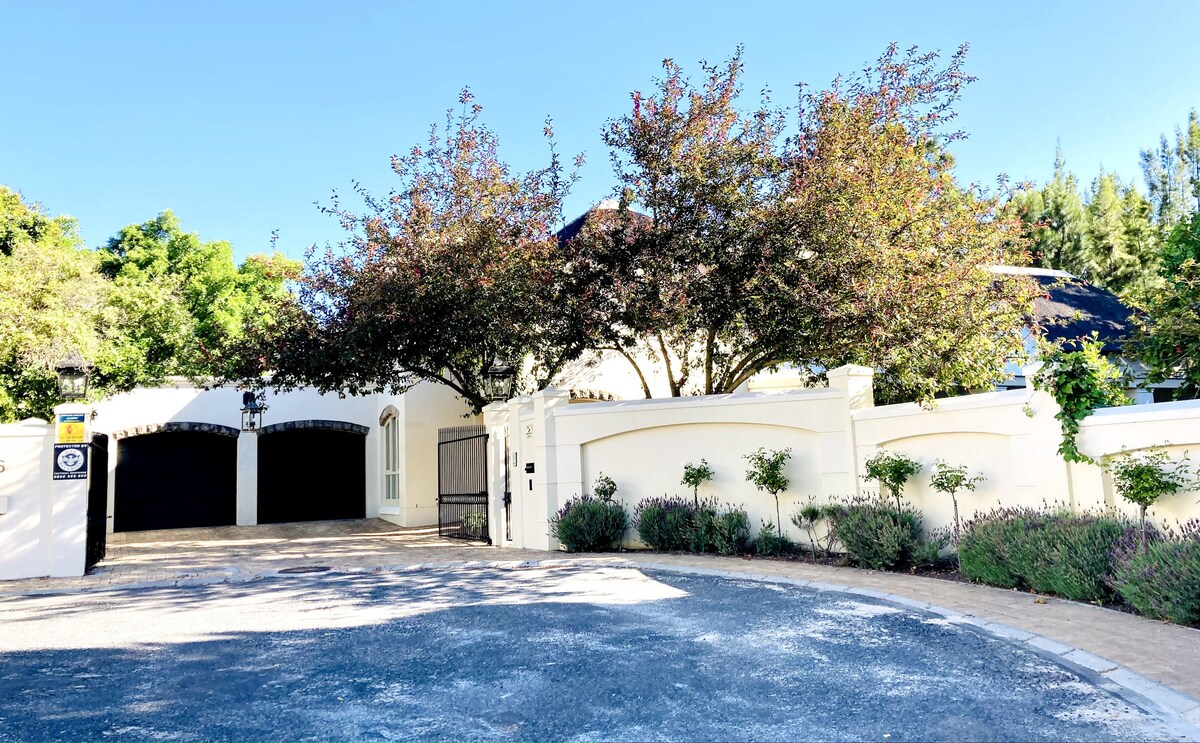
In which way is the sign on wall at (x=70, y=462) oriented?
toward the camera

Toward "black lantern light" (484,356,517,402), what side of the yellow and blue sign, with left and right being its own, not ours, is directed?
left

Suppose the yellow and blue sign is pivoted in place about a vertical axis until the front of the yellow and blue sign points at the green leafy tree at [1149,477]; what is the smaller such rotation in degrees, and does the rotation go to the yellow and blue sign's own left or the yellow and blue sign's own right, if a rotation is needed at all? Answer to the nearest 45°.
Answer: approximately 45° to the yellow and blue sign's own left

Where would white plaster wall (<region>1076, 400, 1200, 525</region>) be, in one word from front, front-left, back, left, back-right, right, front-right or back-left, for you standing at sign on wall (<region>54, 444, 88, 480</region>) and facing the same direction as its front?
front-left

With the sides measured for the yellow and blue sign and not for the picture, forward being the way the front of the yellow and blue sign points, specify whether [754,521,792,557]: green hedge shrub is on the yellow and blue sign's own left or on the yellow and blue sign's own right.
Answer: on the yellow and blue sign's own left

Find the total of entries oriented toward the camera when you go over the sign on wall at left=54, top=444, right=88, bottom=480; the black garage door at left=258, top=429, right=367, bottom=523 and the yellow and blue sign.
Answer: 3

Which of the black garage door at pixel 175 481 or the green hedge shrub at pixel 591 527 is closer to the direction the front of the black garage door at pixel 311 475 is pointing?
the green hedge shrub

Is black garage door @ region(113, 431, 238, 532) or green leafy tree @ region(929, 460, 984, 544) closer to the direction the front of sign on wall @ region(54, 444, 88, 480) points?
the green leafy tree

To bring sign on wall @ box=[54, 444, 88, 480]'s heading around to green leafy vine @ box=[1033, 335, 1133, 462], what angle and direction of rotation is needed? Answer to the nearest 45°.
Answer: approximately 45° to its left

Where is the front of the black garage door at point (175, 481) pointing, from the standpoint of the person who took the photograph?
facing the viewer
